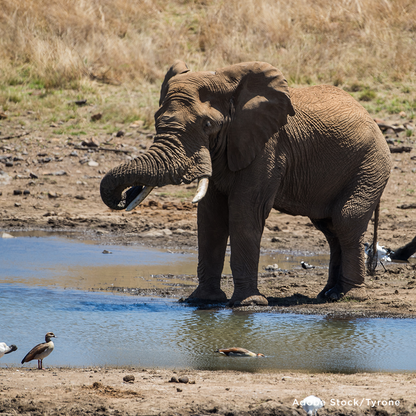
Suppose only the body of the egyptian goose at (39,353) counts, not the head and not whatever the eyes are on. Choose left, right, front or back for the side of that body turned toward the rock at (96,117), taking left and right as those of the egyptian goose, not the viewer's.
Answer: left

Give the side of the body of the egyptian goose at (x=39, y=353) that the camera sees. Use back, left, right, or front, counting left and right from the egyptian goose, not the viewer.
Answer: right

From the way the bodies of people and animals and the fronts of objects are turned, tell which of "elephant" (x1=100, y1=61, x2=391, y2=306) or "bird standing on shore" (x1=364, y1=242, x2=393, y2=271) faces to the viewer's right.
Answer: the bird standing on shore
